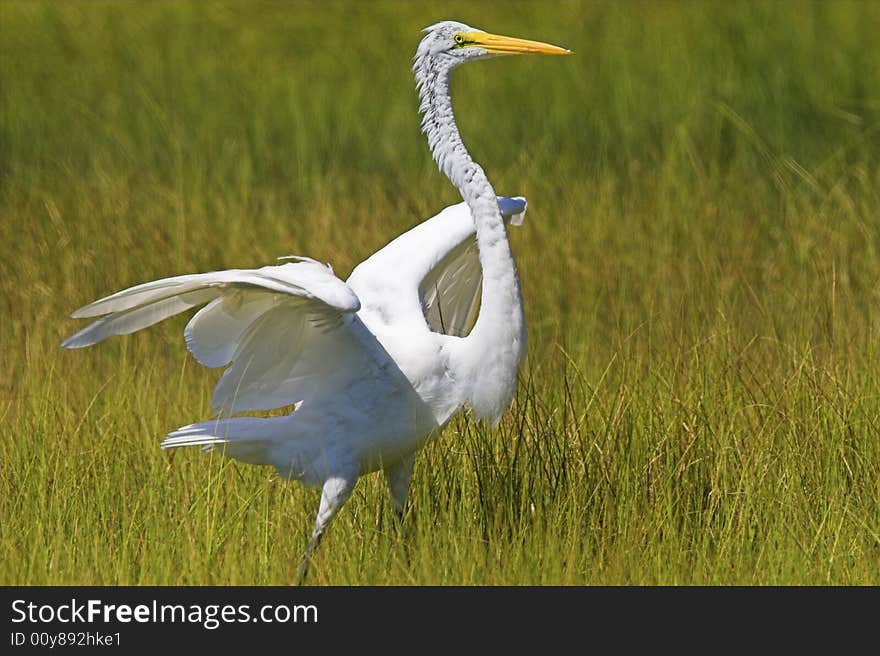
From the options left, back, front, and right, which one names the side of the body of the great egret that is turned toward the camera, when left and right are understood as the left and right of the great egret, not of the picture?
right
